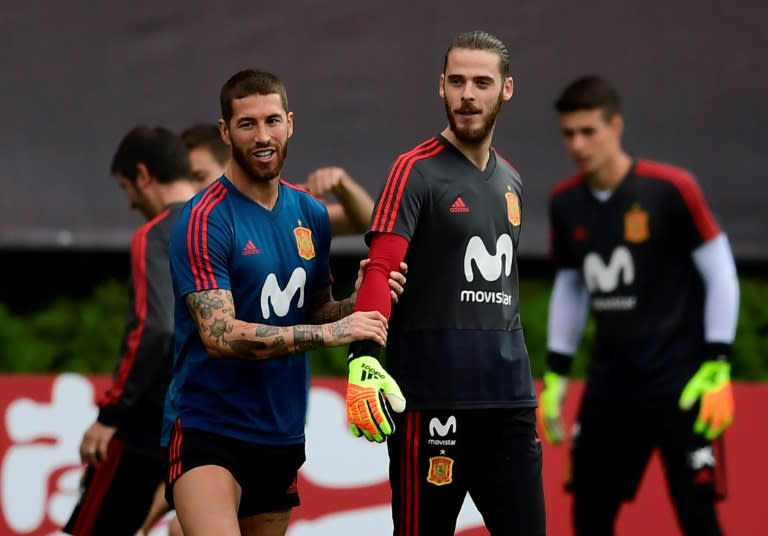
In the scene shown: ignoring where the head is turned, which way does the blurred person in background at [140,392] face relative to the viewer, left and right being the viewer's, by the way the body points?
facing away from the viewer and to the left of the viewer

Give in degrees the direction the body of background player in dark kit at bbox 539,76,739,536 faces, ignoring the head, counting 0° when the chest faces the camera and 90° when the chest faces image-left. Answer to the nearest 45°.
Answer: approximately 45°

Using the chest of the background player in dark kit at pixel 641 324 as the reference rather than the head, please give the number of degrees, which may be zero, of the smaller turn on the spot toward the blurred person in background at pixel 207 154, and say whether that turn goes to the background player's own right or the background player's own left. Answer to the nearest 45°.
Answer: approximately 45° to the background player's own right

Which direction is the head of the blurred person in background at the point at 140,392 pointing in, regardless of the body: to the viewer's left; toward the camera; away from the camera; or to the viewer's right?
to the viewer's left

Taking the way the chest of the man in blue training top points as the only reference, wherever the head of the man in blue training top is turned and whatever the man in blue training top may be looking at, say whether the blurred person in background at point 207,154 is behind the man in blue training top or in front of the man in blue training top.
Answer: behind

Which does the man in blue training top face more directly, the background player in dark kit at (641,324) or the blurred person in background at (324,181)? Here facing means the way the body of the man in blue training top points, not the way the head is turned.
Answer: the background player in dark kit

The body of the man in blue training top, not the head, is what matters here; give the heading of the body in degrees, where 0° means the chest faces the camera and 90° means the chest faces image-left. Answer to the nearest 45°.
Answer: approximately 315°
